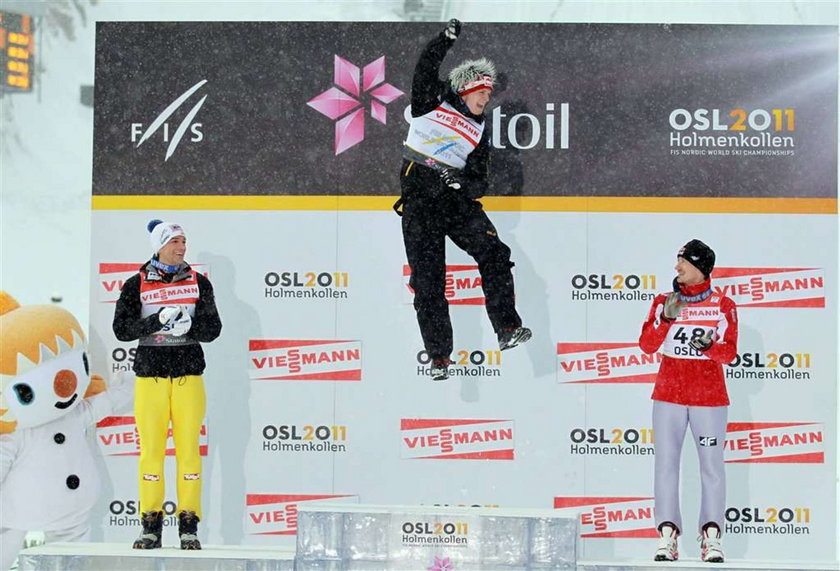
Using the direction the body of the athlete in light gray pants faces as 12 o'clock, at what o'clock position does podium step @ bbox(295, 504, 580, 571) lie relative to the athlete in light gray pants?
The podium step is roughly at 2 o'clock from the athlete in light gray pants.

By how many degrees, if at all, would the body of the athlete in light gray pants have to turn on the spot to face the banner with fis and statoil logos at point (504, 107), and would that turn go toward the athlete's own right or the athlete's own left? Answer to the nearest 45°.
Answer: approximately 135° to the athlete's own right

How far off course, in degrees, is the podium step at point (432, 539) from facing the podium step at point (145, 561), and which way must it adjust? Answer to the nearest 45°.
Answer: approximately 90° to its right

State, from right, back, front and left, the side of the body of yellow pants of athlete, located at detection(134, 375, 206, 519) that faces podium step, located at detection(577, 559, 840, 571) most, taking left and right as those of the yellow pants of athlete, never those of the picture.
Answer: left

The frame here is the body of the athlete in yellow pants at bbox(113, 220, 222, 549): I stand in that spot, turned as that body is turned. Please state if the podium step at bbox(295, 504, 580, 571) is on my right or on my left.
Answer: on my left

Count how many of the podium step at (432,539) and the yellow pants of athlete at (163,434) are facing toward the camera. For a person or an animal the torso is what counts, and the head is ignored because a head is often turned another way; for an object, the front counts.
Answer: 2
